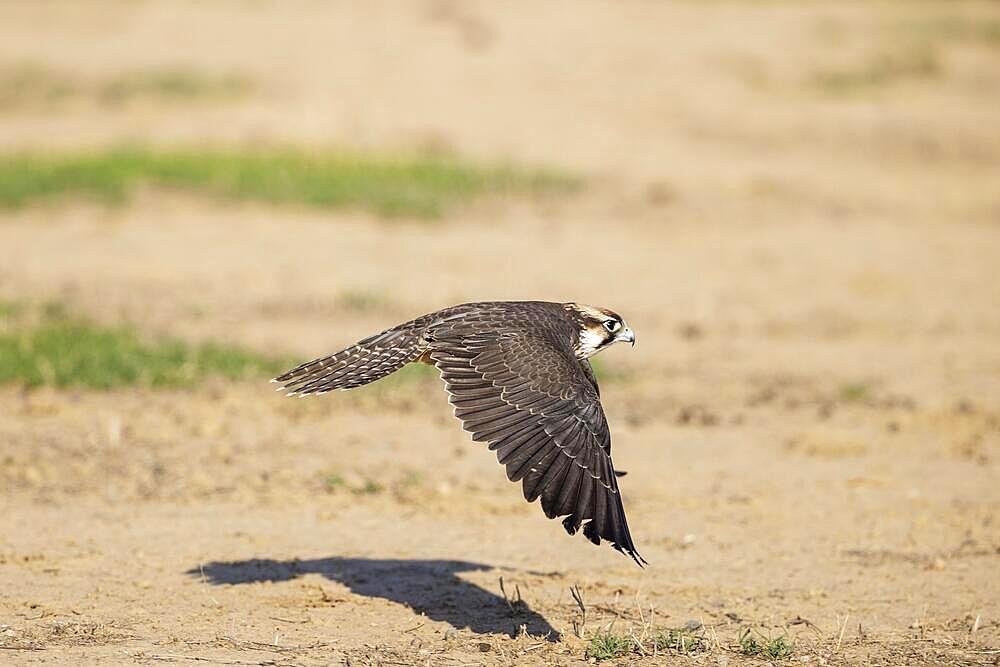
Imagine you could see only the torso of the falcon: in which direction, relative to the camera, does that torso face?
to the viewer's right
